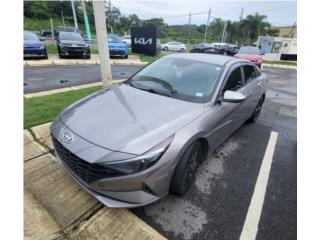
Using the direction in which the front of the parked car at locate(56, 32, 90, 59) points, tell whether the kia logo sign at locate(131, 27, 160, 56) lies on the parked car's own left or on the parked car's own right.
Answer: on the parked car's own left

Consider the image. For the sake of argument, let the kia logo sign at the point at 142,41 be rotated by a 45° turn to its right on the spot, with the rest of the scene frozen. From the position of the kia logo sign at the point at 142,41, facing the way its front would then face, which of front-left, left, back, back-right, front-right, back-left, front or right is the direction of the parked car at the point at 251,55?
left

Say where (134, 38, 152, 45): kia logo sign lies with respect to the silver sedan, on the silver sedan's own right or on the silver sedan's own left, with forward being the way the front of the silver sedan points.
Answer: on the silver sedan's own right

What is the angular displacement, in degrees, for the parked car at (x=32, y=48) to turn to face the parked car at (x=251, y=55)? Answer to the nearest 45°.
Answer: approximately 90° to its left

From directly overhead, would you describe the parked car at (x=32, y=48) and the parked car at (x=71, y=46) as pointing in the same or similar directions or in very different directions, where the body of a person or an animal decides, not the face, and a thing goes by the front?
same or similar directions

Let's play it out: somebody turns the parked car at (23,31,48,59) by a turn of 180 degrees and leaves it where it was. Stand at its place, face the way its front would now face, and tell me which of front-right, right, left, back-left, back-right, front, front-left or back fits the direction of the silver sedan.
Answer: back

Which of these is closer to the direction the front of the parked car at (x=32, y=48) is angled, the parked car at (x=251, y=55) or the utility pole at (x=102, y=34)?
the utility pole

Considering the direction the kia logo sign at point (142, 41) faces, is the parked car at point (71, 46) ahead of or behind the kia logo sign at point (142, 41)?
ahead

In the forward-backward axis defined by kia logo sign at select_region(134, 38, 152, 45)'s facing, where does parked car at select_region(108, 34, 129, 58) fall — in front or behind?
in front

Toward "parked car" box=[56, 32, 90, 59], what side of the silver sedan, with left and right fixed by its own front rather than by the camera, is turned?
right

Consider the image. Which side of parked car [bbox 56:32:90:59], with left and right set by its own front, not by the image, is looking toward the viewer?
front

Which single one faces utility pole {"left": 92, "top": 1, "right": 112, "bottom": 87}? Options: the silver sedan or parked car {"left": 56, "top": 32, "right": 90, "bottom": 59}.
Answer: the parked car

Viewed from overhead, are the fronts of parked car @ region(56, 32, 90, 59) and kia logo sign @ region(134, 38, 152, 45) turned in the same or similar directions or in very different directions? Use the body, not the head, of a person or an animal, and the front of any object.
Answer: same or similar directions

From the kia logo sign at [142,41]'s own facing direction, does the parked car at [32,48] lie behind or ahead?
ahead
